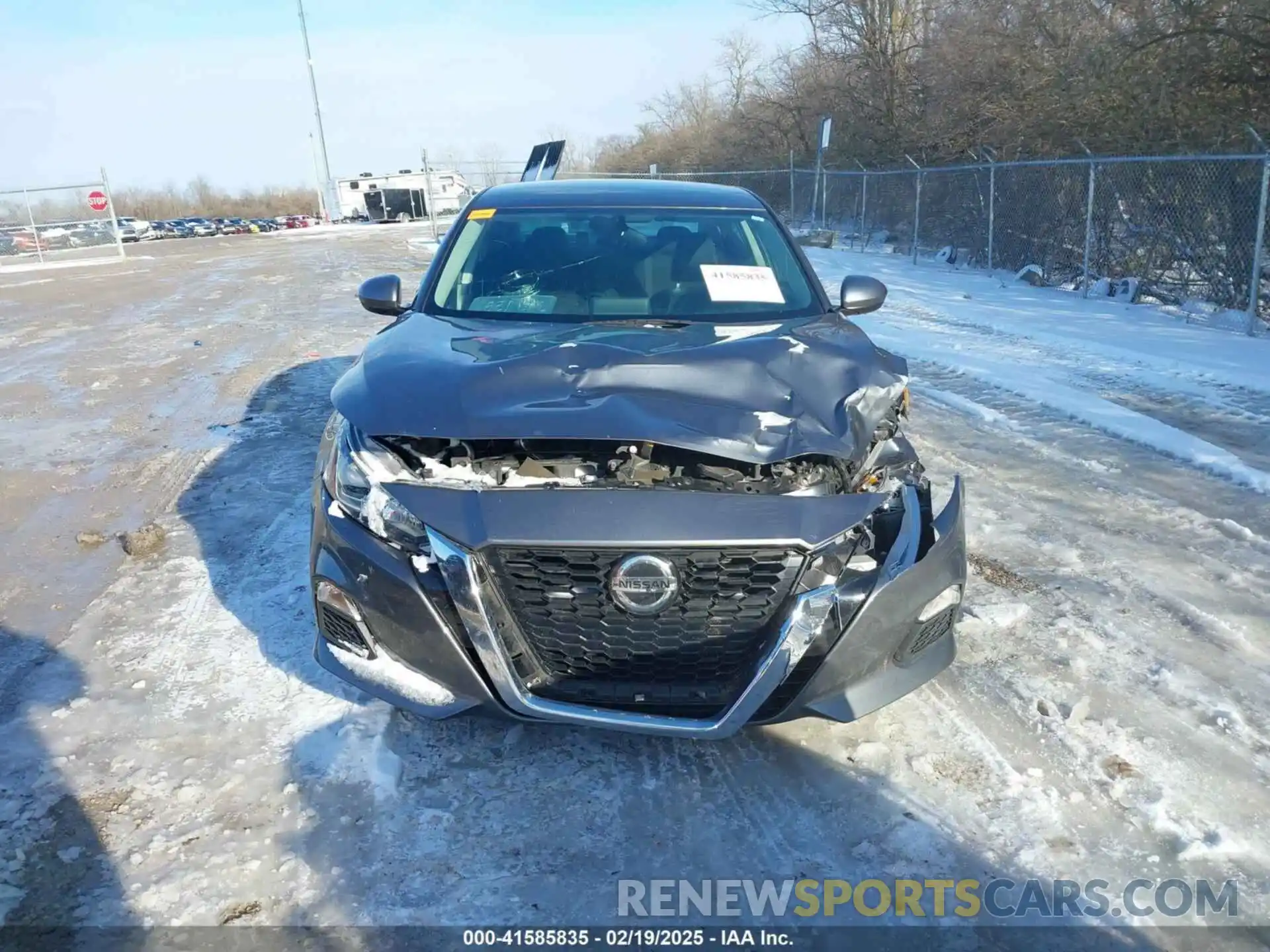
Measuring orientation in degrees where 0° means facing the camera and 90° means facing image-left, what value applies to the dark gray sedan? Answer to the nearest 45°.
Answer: approximately 0°

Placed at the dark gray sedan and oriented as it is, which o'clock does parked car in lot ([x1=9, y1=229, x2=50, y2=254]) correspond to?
The parked car in lot is roughly at 5 o'clock from the dark gray sedan.

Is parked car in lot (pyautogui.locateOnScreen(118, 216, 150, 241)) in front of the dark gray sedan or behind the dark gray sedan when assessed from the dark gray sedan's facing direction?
behind

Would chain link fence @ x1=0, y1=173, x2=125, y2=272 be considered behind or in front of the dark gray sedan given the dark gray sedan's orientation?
behind

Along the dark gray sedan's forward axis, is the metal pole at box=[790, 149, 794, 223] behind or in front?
behind

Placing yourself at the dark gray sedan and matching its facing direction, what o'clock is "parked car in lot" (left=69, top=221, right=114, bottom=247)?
The parked car in lot is roughly at 5 o'clock from the dark gray sedan.

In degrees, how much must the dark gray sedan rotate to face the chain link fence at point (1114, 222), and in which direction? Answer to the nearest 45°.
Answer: approximately 135° to its left
